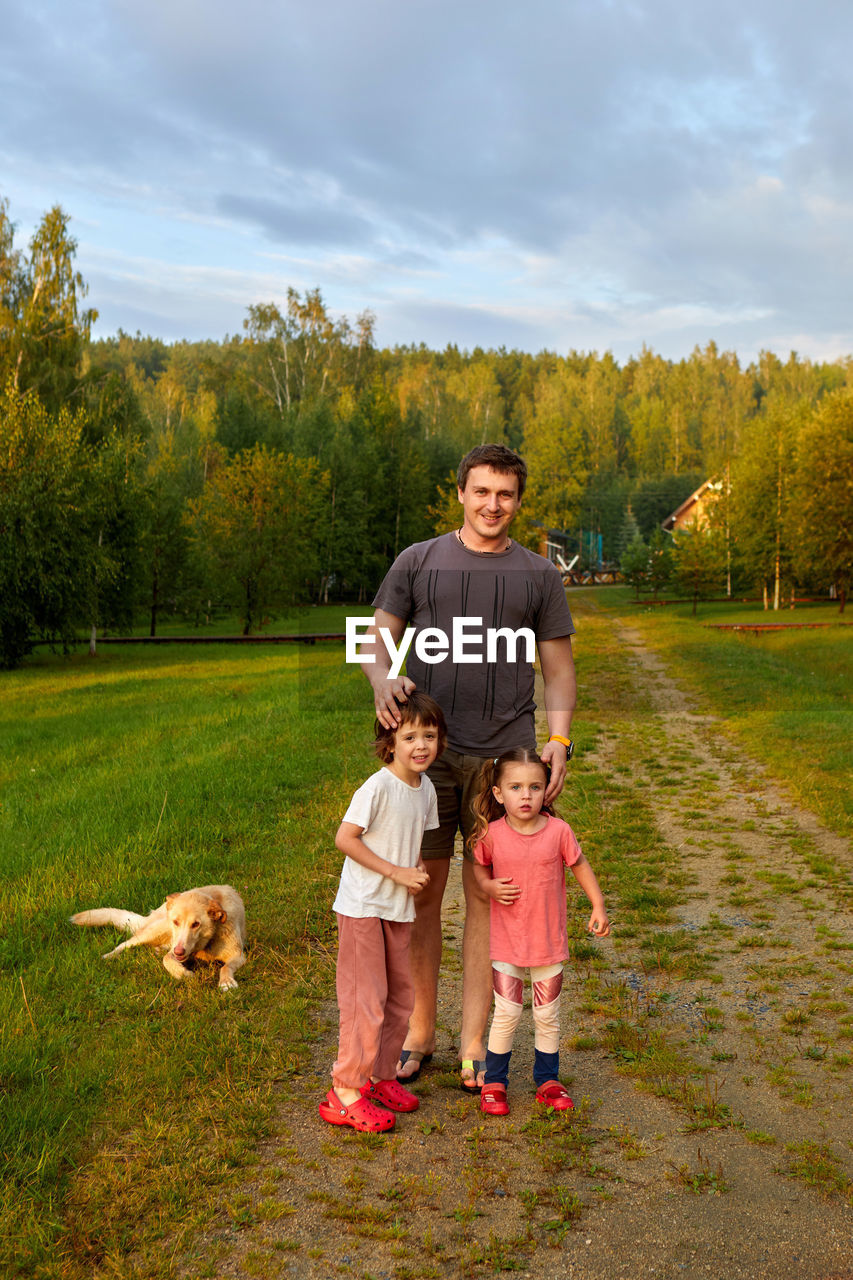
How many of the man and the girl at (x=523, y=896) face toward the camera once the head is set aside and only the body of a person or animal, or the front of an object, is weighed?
2

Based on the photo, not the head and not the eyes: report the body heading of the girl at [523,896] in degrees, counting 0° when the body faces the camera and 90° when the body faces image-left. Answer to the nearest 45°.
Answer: approximately 0°

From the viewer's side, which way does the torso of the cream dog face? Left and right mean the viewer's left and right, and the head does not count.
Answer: facing the viewer and to the right of the viewer

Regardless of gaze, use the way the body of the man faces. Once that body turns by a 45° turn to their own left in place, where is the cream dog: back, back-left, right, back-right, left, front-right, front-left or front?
back

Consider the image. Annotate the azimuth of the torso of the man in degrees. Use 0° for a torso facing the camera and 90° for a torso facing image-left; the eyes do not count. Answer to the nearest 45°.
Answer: approximately 0°

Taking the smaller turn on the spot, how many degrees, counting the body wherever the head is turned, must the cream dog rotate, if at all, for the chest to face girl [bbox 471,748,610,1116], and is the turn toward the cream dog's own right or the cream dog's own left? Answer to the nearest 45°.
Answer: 0° — it already faces them
